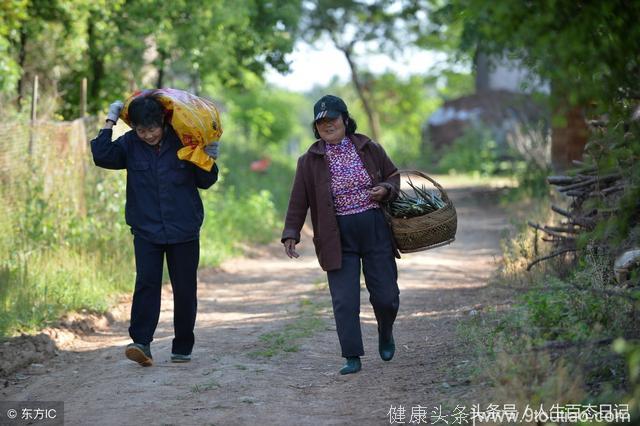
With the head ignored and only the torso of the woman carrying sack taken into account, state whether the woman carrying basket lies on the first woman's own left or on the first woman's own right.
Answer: on the first woman's own left

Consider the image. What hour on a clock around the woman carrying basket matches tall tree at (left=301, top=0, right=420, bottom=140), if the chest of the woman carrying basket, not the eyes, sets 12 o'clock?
The tall tree is roughly at 6 o'clock from the woman carrying basket.

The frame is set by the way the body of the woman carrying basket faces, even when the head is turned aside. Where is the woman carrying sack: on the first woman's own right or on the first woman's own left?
on the first woman's own right

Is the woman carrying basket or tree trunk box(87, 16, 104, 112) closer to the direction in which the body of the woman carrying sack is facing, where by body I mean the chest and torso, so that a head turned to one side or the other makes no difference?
the woman carrying basket

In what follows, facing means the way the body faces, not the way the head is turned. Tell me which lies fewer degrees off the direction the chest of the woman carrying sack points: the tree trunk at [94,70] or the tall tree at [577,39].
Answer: the tall tree

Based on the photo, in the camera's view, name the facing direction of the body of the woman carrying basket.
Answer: toward the camera

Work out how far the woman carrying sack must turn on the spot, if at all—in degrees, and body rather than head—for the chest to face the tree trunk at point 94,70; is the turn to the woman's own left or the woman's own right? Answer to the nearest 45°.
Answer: approximately 180°

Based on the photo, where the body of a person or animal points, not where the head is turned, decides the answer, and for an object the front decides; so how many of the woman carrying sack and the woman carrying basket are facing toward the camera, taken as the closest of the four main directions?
2

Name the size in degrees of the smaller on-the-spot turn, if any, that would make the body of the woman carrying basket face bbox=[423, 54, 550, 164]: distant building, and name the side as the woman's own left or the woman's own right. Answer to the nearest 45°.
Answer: approximately 180°

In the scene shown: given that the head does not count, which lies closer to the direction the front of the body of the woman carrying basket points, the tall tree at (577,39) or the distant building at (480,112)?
the tall tree

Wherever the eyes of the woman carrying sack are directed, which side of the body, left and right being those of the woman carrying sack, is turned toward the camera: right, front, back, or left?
front
